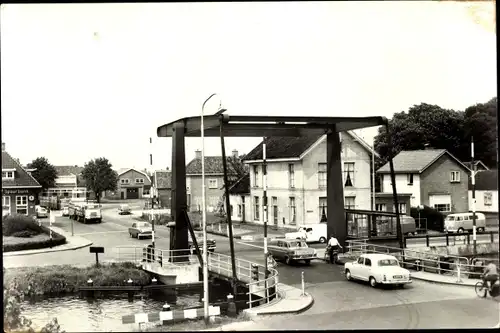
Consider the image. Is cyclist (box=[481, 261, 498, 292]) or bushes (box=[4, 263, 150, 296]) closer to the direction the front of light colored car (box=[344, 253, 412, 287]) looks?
the bushes

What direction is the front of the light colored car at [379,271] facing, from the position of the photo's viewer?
facing away from the viewer and to the left of the viewer
